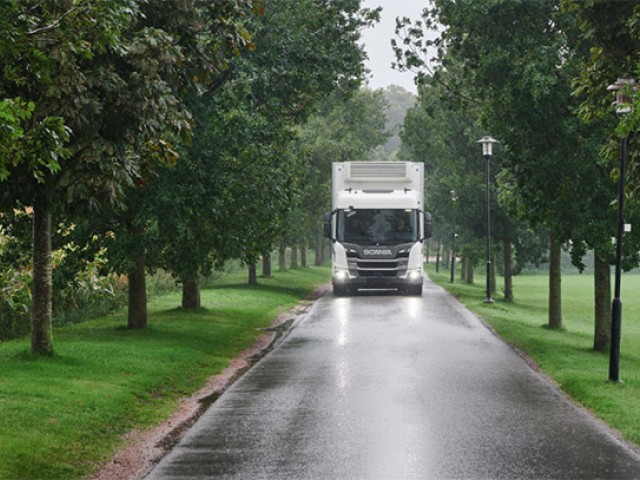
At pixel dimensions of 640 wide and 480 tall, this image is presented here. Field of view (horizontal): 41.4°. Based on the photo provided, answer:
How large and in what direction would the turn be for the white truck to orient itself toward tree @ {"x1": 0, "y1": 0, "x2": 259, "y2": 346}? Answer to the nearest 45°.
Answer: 0° — it already faces it

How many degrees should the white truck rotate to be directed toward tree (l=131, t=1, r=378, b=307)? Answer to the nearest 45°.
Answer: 0° — it already faces it

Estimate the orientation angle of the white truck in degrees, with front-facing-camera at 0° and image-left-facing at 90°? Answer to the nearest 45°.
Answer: approximately 0°

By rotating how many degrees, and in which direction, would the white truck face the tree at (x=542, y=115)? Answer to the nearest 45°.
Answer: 0° — it already faces it
